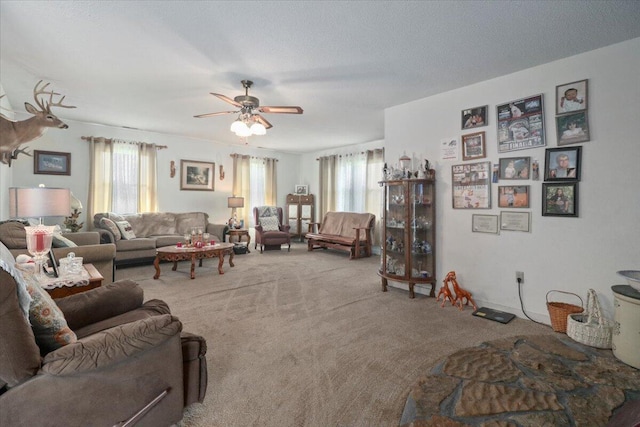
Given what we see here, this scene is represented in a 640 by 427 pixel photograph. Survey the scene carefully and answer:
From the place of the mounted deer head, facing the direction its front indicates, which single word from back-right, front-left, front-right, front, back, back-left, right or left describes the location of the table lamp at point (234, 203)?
front-left

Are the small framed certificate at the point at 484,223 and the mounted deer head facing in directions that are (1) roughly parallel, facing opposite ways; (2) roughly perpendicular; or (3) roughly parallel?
roughly parallel, facing opposite ways

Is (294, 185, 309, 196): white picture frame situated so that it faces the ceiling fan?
yes

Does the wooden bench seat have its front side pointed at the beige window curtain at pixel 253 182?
no

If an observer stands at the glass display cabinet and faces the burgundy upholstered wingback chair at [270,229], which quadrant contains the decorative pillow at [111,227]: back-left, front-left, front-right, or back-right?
front-left

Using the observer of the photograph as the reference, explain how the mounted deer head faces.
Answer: facing to the right of the viewer

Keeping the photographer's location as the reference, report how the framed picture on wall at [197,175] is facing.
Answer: facing the viewer

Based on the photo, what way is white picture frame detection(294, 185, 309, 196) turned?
toward the camera

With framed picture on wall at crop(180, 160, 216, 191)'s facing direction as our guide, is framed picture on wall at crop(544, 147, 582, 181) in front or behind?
in front

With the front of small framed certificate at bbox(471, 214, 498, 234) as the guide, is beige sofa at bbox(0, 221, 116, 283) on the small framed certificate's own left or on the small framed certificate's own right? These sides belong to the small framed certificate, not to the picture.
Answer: on the small framed certificate's own right

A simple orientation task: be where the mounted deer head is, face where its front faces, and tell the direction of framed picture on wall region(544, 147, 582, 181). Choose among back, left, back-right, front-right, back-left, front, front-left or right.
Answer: front-right

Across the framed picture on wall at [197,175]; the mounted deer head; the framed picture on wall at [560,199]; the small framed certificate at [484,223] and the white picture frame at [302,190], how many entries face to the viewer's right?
1
